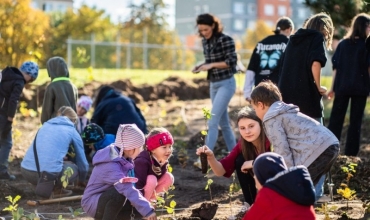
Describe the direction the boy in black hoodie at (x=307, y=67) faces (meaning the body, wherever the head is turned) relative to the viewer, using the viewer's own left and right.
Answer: facing away from the viewer and to the right of the viewer

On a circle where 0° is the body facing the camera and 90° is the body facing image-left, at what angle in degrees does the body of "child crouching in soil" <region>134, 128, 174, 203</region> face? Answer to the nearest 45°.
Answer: approximately 315°

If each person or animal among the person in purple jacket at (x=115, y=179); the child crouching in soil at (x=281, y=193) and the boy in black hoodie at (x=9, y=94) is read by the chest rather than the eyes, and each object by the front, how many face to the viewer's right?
2

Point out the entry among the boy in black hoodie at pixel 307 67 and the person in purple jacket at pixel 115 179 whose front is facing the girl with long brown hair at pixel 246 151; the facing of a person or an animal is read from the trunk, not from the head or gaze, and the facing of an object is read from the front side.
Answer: the person in purple jacket

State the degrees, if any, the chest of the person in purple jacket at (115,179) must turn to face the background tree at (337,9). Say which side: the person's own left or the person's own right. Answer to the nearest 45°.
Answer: approximately 45° to the person's own left

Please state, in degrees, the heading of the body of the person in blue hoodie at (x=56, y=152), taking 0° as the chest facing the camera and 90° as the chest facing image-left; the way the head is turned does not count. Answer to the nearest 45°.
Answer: approximately 225°

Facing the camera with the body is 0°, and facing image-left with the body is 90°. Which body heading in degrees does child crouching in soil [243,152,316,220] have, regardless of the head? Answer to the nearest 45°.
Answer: approximately 135°

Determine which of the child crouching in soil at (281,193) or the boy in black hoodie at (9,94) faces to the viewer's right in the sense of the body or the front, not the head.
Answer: the boy in black hoodie

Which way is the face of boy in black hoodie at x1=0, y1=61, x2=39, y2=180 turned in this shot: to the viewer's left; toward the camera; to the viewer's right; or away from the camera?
to the viewer's right

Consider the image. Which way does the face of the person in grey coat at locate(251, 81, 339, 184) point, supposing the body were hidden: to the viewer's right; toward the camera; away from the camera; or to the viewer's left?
to the viewer's left

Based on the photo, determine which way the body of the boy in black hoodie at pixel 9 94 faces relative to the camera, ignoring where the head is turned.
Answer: to the viewer's right
